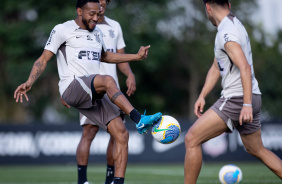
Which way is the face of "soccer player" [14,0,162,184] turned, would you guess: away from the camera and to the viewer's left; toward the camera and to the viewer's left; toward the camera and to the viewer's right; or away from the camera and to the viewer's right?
toward the camera and to the viewer's right

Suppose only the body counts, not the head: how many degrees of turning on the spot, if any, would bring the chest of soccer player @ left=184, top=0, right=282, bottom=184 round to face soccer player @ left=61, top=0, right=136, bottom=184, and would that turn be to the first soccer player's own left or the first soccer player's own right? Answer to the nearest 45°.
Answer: approximately 45° to the first soccer player's own right

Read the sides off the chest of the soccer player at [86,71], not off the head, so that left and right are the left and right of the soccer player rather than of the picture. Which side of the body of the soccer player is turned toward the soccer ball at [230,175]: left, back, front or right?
left

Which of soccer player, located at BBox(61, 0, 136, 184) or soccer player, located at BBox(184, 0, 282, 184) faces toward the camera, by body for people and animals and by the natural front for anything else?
soccer player, located at BBox(61, 0, 136, 184)

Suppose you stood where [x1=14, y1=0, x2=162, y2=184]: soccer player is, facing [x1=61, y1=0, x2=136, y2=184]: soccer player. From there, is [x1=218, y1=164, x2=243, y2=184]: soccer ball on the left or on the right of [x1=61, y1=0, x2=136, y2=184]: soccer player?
right

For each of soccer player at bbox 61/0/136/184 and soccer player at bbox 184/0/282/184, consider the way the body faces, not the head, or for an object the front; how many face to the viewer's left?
1

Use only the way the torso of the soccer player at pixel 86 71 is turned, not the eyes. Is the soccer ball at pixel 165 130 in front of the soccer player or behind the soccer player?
in front

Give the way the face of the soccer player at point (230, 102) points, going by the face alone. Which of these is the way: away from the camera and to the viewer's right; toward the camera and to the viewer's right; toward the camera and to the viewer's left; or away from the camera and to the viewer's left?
away from the camera and to the viewer's left

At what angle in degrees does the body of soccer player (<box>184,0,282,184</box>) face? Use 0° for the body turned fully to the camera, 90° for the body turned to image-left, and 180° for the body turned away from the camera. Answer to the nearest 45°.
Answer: approximately 90°

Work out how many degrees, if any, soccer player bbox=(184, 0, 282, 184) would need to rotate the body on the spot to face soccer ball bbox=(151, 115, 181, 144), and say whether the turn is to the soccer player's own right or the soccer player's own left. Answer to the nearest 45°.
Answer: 0° — they already face it

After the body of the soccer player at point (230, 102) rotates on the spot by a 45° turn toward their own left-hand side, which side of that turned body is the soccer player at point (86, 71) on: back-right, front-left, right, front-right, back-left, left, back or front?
front-right

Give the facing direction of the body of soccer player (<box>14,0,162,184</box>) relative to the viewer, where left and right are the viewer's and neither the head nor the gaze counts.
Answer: facing the viewer and to the right of the viewer

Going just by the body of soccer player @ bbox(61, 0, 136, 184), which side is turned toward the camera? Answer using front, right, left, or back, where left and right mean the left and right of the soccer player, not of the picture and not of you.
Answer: front
